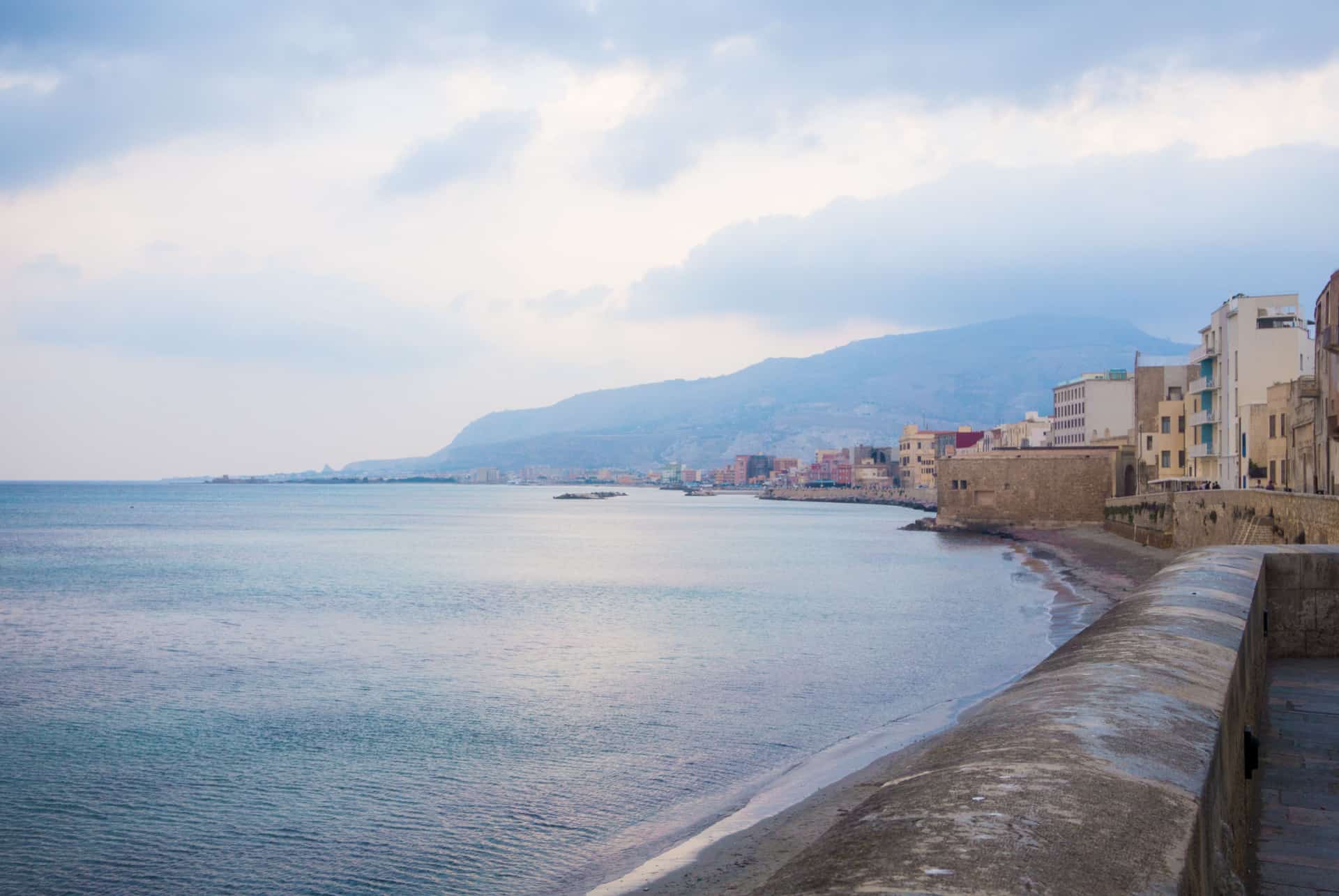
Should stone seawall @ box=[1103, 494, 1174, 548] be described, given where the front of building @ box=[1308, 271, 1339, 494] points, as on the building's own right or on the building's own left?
on the building's own right

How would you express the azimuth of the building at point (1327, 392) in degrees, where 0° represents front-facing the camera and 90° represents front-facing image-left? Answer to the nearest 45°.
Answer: approximately 90°

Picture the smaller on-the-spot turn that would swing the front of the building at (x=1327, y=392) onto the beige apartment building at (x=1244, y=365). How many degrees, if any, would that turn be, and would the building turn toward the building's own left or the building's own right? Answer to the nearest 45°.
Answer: approximately 90° to the building's own right

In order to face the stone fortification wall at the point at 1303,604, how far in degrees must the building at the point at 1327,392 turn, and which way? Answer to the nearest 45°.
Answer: approximately 90° to its left

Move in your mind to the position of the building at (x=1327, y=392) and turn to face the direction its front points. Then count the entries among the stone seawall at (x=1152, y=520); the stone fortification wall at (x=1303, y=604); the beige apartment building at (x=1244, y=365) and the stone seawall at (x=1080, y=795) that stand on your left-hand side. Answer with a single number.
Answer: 2

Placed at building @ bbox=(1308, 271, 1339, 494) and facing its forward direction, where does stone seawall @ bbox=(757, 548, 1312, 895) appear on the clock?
The stone seawall is roughly at 9 o'clock from the building.

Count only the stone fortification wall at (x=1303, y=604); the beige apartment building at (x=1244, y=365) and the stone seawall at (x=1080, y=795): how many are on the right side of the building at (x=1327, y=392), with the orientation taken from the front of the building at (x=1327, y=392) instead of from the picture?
1

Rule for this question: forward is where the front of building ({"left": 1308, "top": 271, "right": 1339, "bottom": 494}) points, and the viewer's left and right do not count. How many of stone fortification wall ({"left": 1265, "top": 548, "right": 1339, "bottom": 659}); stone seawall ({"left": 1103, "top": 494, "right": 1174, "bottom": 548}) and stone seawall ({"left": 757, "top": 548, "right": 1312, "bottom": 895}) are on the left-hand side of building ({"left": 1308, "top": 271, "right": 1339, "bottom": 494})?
2

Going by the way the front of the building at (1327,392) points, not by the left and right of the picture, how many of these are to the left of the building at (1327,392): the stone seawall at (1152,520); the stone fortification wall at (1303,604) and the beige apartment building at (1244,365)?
1
